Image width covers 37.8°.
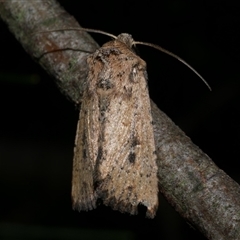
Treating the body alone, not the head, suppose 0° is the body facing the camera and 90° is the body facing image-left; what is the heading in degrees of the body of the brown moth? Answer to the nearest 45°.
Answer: approximately 180°
